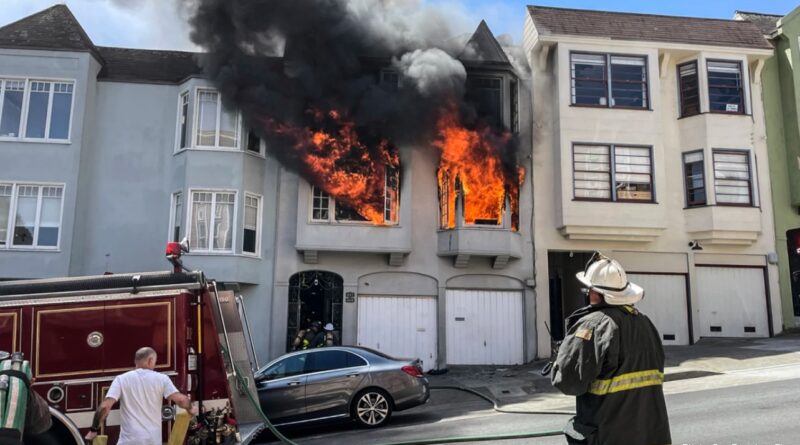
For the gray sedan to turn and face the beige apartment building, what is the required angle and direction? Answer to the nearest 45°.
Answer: approximately 135° to its right

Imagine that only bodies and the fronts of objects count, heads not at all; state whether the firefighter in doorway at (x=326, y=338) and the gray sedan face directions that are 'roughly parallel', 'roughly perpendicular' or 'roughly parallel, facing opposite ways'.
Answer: roughly perpendicular

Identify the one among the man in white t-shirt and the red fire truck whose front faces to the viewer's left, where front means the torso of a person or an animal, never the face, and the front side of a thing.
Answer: the red fire truck

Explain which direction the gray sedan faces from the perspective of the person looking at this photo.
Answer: facing to the left of the viewer

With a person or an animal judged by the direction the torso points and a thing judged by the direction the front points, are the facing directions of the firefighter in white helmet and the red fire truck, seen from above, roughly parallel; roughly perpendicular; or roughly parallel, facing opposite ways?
roughly perpendicular

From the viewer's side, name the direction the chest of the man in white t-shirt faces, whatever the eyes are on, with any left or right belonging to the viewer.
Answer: facing away from the viewer

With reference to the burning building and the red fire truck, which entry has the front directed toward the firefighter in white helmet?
the burning building

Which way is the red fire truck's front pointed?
to the viewer's left

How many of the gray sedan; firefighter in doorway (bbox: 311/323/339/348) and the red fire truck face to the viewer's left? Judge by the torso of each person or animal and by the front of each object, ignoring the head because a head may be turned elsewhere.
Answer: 2

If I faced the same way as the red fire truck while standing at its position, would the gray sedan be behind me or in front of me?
behind

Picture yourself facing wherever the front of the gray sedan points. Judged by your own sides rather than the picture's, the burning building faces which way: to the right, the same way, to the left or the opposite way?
to the left

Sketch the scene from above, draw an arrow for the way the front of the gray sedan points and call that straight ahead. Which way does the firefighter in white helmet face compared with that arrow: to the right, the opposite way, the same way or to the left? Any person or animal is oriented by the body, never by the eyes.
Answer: to the right
